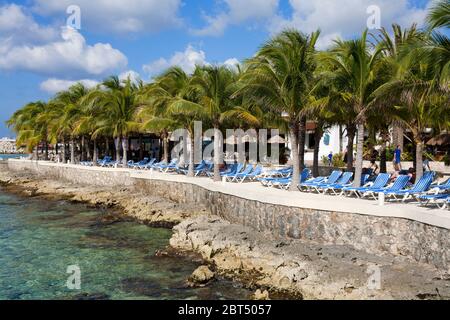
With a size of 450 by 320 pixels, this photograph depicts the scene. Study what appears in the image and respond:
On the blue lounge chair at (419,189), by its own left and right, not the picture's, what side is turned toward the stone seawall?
front

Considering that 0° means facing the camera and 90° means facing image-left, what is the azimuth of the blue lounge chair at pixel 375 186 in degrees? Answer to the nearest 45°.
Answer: approximately 45°

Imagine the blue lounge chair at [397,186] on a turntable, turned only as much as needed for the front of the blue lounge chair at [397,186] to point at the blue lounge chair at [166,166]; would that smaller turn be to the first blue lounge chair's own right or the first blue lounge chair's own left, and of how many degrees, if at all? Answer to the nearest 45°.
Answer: approximately 90° to the first blue lounge chair's own right

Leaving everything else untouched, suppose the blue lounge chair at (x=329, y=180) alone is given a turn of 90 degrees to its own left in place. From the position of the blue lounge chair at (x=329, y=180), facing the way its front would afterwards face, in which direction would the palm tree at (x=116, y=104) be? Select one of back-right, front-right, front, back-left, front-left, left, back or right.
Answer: back

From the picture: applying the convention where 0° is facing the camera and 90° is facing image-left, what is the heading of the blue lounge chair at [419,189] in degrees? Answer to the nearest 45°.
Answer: approximately 45°

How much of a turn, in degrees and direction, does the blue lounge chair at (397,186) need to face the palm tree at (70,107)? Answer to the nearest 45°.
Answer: approximately 90° to its right

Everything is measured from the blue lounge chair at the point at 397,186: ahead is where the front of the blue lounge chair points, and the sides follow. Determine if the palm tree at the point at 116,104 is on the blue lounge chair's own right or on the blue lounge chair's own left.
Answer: on the blue lounge chair's own right

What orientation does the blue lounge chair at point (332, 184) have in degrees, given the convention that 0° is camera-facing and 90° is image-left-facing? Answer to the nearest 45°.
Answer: approximately 45°

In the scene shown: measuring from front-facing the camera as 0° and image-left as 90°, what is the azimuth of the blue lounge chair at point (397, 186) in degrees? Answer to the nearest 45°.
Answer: approximately 45°

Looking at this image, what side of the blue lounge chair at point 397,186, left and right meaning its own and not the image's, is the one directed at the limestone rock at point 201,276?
front
